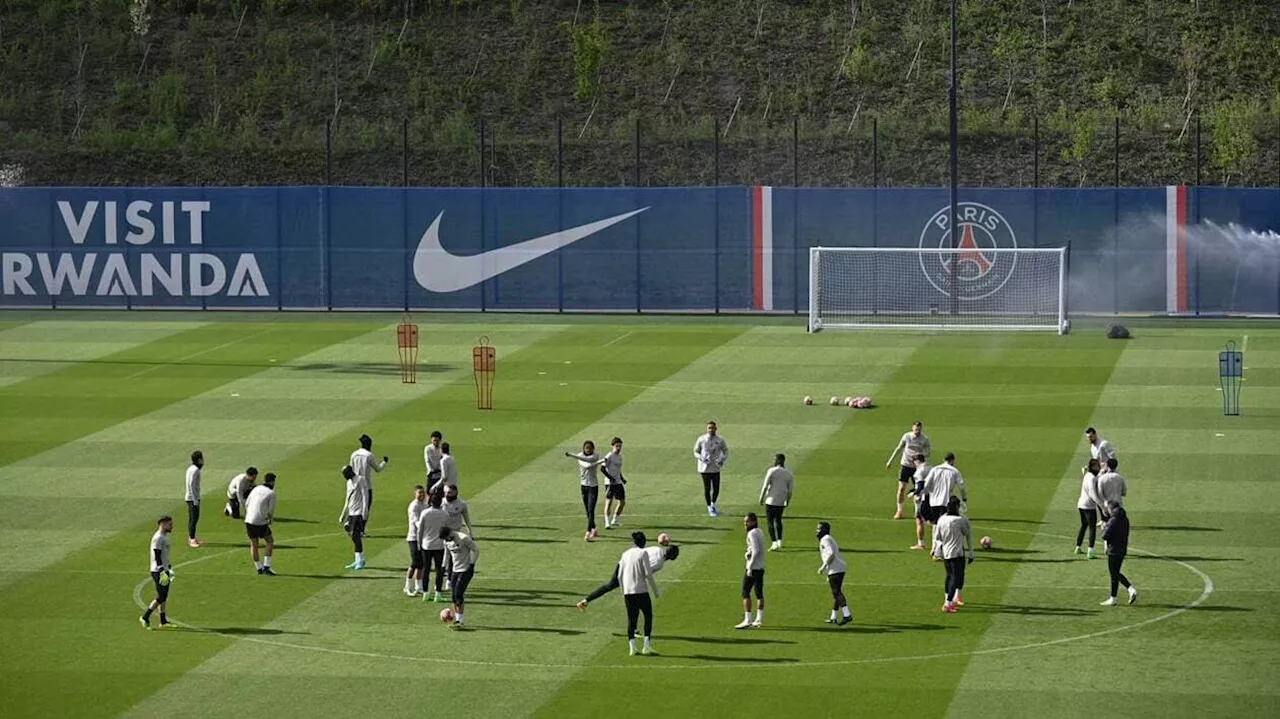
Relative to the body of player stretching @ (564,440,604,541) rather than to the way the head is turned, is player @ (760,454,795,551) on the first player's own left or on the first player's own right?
on the first player's own left

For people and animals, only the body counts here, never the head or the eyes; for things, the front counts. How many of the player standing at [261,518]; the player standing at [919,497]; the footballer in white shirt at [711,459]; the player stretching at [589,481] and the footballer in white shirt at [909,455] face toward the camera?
3

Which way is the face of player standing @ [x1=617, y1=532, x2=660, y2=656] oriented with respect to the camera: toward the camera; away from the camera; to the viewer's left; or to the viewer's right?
away from the camera

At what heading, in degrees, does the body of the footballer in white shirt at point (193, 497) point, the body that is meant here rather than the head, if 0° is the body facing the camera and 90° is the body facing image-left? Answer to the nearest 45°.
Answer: approximately 270°

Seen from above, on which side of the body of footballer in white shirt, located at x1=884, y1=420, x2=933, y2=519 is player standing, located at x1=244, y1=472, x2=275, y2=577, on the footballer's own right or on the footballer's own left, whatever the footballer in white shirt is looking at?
on the footballer's own right

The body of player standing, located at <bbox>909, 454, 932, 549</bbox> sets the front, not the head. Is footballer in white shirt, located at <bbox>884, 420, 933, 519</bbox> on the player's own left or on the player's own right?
on the player's own right

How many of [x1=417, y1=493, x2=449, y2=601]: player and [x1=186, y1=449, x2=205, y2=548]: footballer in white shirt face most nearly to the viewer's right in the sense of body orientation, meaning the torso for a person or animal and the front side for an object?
1

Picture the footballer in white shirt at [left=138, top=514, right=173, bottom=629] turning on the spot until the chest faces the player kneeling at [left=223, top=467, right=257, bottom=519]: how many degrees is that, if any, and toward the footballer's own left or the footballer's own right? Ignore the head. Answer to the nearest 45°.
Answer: approximately 90° to the footballer's own left
